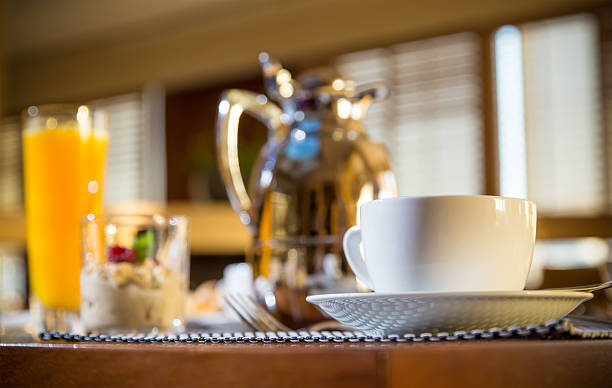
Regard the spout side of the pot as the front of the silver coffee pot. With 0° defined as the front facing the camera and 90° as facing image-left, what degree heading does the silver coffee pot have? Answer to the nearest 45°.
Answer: approximately 270°

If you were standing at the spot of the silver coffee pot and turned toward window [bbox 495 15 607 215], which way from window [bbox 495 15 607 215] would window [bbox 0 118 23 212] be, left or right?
left

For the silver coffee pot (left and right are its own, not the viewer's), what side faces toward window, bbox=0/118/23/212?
left
